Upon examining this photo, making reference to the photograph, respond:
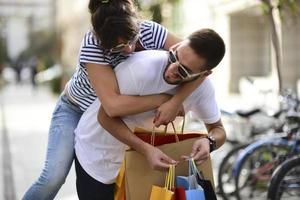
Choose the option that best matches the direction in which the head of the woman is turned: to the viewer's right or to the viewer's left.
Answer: to the viewer's right

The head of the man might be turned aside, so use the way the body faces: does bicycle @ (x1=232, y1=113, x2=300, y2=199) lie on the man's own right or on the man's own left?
on the man's own left

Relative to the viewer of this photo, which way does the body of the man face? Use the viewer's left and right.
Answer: facing the viewer and to the right of the viewer

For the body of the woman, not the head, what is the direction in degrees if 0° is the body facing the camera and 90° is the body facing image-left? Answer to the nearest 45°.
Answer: approximately 315°
